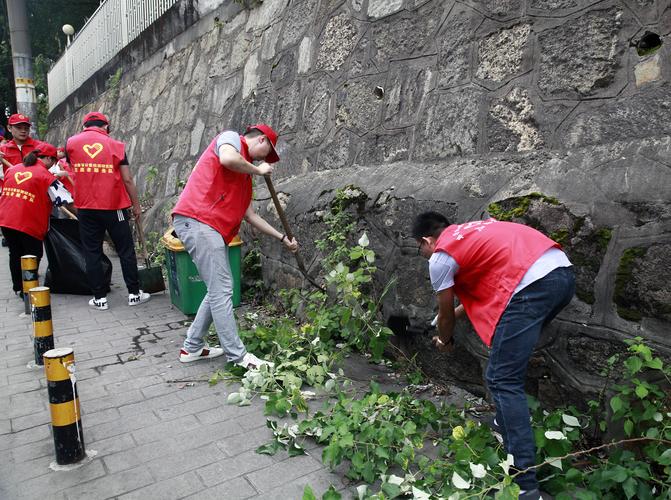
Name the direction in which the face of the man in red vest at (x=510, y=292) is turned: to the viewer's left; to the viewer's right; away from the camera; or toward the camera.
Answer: to the viewer's left

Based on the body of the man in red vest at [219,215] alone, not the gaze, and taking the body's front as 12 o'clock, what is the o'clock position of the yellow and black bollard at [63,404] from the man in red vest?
The yellow and black bollard is roughly at 4 o'clock from the man in red vest.

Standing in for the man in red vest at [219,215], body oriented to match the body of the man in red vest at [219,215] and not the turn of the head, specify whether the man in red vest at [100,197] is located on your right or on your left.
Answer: on your left

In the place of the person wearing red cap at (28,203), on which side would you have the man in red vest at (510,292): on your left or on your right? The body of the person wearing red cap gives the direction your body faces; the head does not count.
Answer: on your right

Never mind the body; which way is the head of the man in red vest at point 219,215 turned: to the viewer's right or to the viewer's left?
to the viewer's right

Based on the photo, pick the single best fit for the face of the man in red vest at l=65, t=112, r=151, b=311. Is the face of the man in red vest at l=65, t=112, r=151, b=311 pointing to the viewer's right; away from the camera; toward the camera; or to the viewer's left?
away from the camera

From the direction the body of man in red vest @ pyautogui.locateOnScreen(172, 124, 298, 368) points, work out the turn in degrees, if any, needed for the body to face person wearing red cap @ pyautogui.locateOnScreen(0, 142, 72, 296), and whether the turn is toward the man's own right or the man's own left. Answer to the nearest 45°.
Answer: approximately 135° to the man's own left

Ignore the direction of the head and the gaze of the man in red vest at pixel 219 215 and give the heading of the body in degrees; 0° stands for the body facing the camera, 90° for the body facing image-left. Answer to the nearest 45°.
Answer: approximately 270°

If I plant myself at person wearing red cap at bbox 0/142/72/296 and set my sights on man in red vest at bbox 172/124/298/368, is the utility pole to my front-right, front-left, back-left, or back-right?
back-left

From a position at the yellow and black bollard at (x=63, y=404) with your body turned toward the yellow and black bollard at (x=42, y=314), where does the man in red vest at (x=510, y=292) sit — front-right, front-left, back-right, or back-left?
back-right
